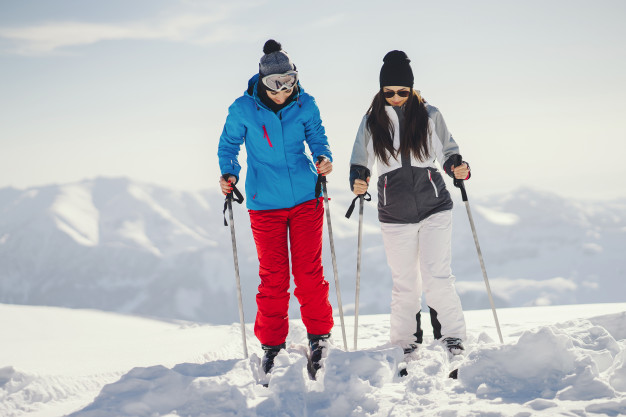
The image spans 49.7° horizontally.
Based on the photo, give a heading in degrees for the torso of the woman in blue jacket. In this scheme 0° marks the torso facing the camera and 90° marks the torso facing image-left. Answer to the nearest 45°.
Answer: approximately 0°

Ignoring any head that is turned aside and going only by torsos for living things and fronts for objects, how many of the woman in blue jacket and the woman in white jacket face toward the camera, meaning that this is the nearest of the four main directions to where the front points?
2

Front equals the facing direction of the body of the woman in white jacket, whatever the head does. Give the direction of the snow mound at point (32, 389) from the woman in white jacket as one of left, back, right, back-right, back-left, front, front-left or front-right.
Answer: right

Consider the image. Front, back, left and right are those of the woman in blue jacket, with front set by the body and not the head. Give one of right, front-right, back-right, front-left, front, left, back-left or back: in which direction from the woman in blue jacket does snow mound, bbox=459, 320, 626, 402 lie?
front-left

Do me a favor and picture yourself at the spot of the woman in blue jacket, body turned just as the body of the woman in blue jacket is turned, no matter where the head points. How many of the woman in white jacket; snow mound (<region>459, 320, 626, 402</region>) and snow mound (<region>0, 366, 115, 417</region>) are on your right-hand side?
1

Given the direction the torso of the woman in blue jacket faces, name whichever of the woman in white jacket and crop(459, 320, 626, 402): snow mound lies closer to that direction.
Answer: the snow mound

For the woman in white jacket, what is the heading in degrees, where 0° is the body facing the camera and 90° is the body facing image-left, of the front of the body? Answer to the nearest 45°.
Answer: approximately 0°

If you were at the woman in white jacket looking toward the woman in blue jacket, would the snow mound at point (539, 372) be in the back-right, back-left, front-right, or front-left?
back-left

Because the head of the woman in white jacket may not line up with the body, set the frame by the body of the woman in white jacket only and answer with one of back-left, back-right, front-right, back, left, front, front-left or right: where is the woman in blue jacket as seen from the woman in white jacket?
right

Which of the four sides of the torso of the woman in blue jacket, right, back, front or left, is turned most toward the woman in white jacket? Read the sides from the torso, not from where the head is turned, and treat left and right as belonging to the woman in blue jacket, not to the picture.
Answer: left

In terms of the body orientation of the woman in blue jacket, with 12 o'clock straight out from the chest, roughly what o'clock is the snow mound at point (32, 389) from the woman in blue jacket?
The snow mound is roughly at 3 o'clock from the woman in blue jacket.
